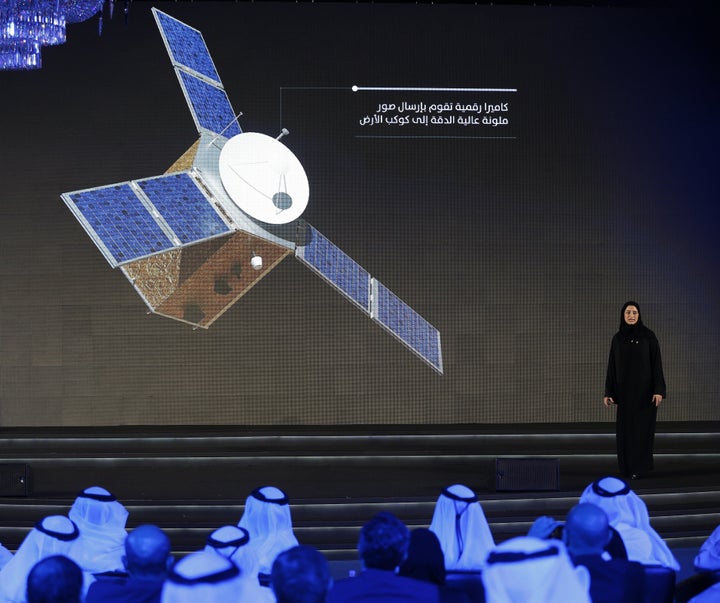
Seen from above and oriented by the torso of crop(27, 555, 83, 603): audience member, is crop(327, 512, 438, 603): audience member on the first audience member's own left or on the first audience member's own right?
on the first audience member's own right

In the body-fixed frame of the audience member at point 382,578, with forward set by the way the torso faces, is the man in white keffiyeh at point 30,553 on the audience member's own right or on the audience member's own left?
on the audience member's own left

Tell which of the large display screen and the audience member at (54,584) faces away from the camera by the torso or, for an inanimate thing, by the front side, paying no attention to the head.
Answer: the audience member

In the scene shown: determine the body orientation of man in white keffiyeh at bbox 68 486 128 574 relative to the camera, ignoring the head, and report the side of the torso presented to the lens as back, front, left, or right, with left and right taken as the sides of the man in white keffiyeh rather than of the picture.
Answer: back

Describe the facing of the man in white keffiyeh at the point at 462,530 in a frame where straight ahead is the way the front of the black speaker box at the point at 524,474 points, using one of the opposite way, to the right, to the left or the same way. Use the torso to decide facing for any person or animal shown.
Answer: the opposite way

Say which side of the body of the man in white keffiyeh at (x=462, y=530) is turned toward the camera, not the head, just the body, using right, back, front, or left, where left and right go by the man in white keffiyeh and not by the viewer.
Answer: back

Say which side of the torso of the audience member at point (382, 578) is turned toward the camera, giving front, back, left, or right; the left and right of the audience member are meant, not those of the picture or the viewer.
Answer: back

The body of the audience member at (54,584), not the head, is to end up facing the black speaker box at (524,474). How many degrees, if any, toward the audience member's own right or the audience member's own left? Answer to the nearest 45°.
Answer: approximately 45° to the audience member's own right

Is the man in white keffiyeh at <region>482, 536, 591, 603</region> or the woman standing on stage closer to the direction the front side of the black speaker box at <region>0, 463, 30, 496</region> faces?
the man in white keffiyeh

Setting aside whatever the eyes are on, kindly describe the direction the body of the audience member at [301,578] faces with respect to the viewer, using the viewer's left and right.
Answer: facing away from the viewer

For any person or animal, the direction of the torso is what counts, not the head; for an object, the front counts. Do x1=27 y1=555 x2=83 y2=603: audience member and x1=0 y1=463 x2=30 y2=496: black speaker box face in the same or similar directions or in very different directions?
very different directions
